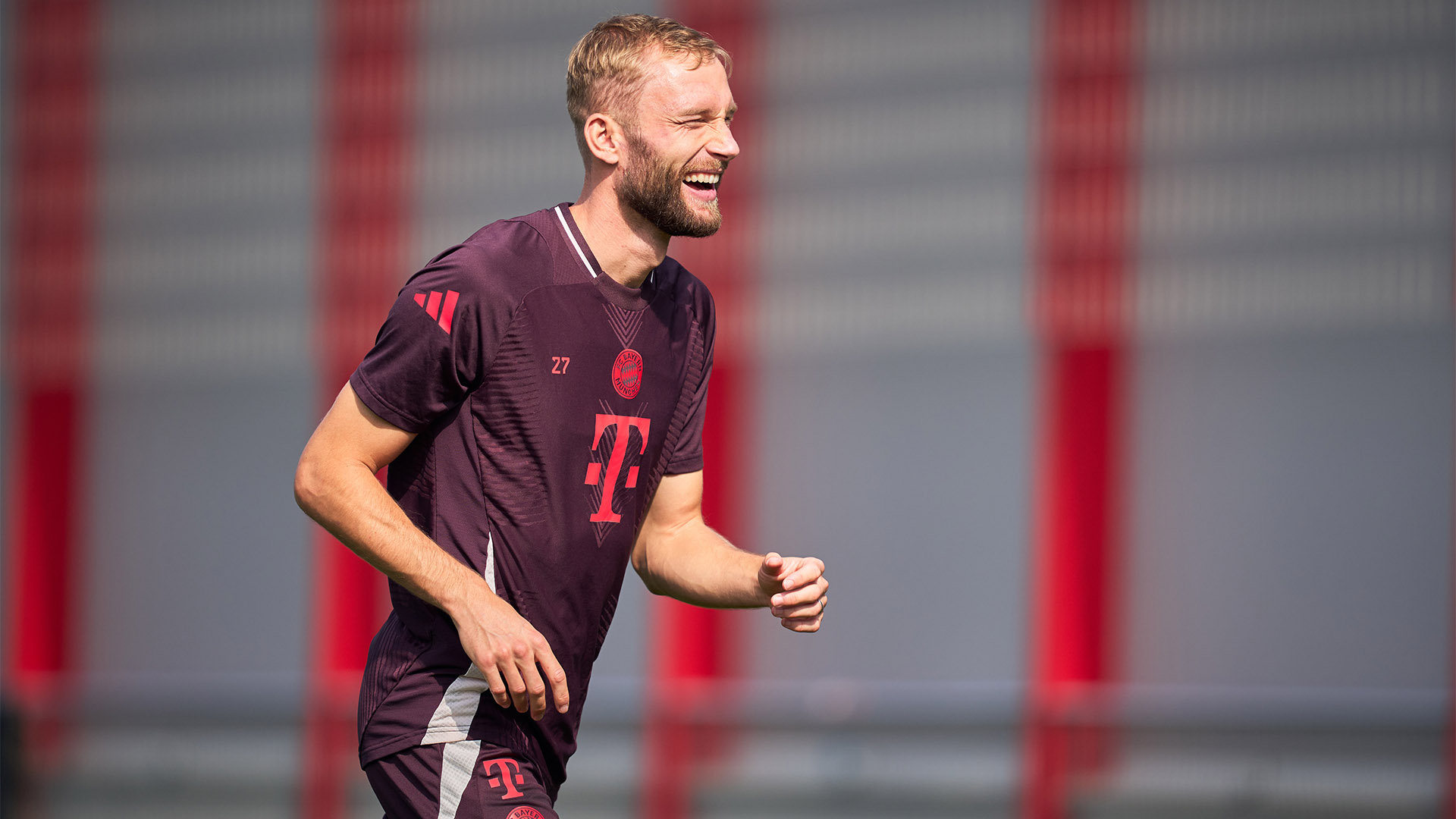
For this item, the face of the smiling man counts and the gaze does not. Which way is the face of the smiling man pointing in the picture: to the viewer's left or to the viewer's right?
to the viewer's right
